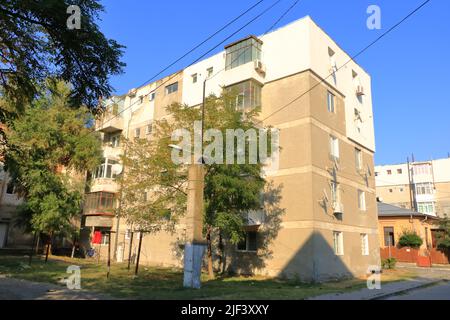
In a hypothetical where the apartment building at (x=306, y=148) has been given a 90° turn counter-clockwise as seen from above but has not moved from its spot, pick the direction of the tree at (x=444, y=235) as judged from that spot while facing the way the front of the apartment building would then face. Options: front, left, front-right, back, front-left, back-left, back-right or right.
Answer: left

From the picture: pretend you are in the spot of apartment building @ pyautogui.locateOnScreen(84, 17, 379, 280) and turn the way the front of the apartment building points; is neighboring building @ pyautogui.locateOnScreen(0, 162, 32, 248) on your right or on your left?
on your right

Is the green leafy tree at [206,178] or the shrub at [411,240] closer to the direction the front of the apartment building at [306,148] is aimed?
the green leafy tree

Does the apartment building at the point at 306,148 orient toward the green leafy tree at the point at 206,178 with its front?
yes

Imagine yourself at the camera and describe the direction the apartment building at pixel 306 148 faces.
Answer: facing the viewer and to the left of the viewer

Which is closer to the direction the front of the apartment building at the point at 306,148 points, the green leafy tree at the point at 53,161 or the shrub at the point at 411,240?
the green leafy tree

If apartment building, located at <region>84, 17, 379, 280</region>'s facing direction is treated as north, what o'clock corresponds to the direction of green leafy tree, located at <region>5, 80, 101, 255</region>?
The green leafy tree is roughly at 2 o'clock from the apartment building.

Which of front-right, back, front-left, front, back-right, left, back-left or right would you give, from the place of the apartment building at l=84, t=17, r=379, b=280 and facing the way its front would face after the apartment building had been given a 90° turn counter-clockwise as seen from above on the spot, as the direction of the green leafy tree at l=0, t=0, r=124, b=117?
right

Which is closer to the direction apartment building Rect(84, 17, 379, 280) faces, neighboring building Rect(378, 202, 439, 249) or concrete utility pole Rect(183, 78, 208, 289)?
the concrete utility pole

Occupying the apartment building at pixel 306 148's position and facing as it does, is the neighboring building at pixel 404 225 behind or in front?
behind
